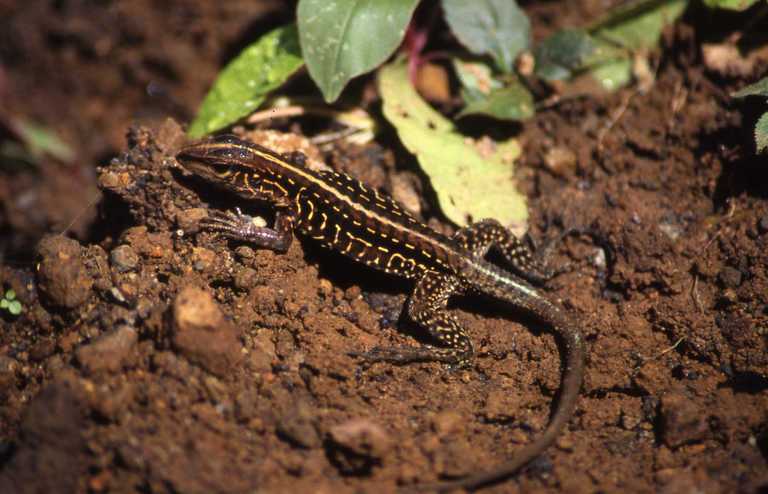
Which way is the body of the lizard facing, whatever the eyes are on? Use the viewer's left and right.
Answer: facing away from the viewer and to the left of the viewer

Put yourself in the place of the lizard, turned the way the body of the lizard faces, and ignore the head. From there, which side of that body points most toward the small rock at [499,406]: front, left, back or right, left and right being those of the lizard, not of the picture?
back

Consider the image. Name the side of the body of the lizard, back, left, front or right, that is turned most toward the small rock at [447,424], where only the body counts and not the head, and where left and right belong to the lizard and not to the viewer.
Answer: back

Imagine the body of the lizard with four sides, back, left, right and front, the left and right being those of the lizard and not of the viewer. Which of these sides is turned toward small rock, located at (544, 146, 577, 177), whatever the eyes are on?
right

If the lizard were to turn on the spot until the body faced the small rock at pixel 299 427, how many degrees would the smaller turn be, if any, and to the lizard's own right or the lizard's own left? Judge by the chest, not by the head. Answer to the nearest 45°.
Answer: approximately 135° to the lizard's own left

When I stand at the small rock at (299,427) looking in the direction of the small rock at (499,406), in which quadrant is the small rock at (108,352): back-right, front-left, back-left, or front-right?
back-left

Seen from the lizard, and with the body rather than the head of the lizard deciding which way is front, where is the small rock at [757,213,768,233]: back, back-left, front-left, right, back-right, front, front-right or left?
back-right

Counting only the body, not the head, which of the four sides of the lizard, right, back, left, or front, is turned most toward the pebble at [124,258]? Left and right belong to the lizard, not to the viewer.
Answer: front

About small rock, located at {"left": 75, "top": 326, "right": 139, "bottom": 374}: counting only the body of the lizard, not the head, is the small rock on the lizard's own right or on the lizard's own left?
on the lizard's own left
